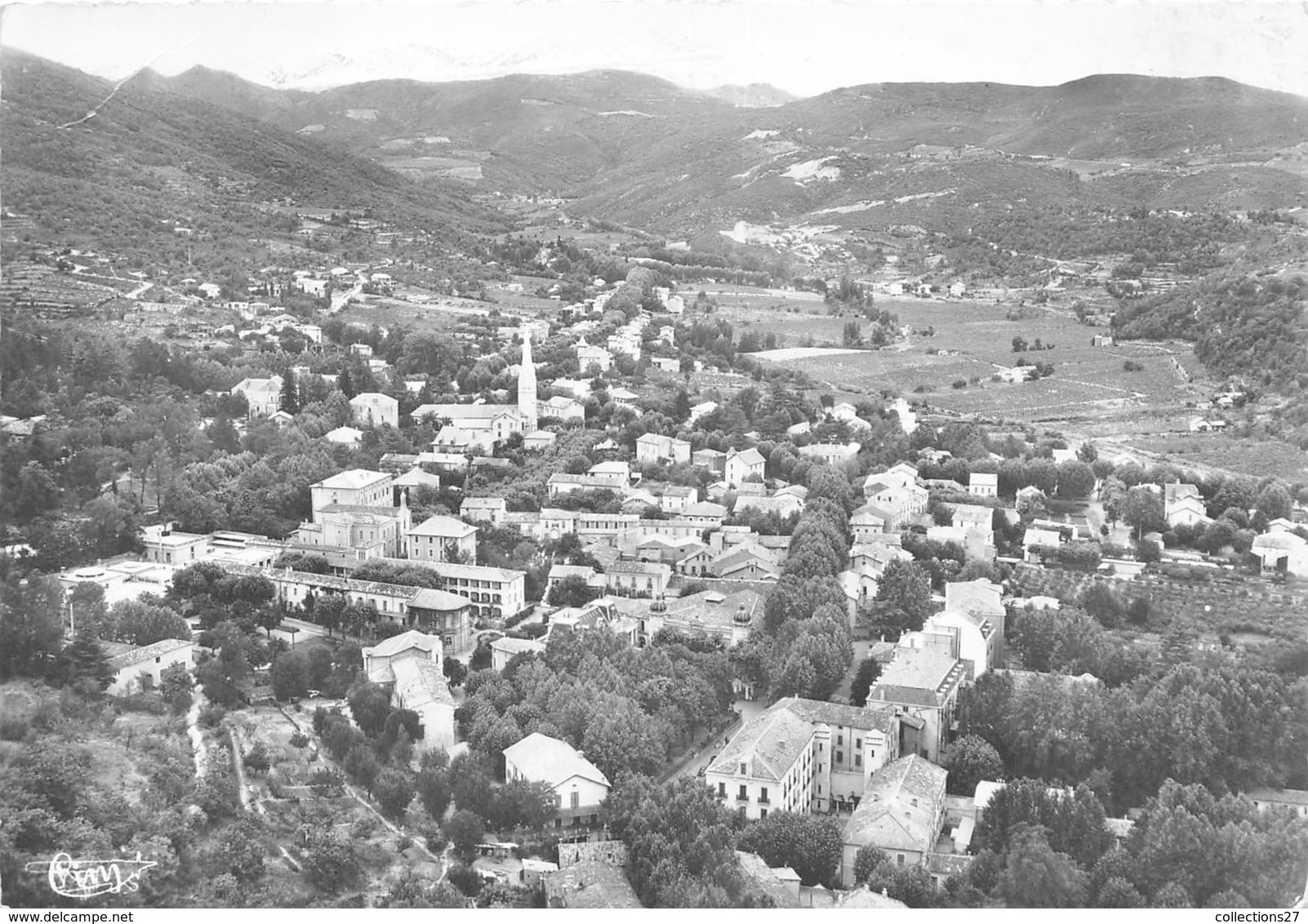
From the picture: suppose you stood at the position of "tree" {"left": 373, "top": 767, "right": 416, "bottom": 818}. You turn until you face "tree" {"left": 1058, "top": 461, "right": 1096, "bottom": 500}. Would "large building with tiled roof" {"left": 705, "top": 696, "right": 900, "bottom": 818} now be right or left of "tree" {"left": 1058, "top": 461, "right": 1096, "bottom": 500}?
right

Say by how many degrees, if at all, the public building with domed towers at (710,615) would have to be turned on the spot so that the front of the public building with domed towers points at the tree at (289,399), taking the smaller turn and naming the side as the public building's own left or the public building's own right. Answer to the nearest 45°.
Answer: approximately 135° to the public building's own right

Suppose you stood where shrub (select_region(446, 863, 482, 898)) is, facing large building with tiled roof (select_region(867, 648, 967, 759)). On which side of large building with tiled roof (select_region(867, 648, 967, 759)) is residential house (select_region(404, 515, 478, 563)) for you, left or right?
left

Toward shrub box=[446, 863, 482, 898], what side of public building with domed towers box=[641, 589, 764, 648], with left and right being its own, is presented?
front

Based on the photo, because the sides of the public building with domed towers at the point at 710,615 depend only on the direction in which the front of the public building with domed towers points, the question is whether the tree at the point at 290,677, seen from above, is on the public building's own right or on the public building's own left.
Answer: on the public building's own right

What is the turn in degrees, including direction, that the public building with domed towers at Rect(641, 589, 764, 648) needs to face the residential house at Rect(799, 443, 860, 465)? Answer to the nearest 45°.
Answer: approximately 180°

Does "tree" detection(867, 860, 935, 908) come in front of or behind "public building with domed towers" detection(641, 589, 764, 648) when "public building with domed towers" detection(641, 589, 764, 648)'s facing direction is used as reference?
in front

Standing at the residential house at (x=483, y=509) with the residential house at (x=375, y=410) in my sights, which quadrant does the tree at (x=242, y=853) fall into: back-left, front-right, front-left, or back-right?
back-left

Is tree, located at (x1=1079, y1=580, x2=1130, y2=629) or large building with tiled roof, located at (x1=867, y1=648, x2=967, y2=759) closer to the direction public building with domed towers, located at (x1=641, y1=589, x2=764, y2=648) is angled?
the large building with tiled roof

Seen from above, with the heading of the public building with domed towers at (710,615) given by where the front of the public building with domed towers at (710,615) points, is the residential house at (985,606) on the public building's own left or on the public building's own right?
on the public building's own left

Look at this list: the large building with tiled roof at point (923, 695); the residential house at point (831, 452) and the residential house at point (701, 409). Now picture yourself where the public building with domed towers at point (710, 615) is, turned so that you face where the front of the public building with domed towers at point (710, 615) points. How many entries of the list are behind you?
2

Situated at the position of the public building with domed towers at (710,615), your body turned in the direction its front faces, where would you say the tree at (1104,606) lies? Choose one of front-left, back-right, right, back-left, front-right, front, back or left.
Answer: left

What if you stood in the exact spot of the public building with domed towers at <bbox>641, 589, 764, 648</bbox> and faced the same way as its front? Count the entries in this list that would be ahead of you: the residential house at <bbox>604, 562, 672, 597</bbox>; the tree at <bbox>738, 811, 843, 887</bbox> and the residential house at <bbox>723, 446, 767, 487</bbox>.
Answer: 1

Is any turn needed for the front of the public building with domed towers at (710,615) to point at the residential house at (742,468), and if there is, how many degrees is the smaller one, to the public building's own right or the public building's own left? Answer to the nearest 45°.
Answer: approximately 180°

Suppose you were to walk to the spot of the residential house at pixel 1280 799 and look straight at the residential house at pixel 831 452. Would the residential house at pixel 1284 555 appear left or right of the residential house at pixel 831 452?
right
